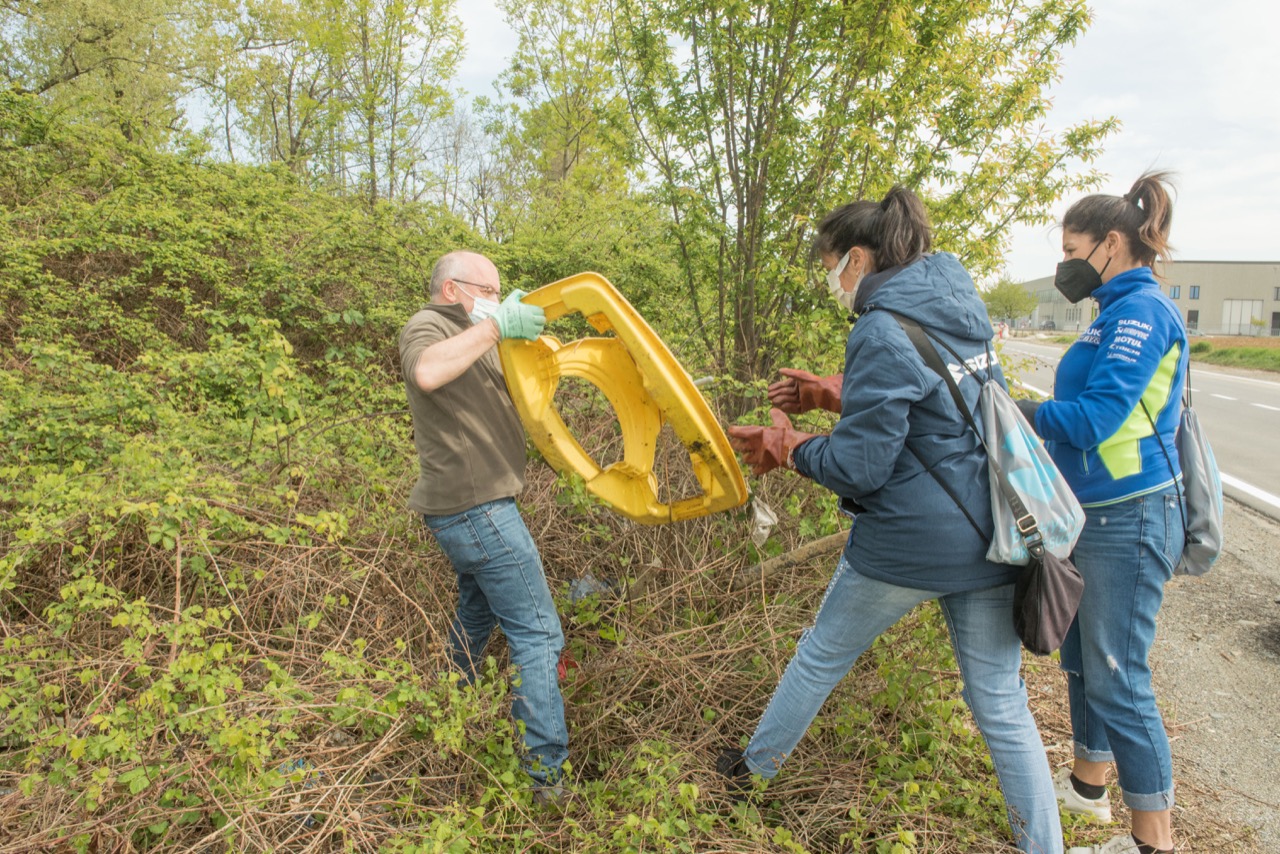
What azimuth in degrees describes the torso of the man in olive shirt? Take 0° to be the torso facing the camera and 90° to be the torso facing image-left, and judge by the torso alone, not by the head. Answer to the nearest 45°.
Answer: approximately 270°

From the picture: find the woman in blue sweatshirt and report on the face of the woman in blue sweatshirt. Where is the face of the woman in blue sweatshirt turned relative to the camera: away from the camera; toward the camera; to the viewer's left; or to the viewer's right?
to the viewer's left

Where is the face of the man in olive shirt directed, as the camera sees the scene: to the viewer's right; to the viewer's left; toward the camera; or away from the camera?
to the viewer's right

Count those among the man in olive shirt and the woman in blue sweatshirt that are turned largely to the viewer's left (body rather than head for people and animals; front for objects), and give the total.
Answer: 1

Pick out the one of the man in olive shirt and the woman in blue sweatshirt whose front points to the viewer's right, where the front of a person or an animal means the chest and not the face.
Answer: the man in olive shirt

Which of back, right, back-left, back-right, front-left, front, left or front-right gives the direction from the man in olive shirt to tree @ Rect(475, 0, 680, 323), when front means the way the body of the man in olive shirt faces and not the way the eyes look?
left

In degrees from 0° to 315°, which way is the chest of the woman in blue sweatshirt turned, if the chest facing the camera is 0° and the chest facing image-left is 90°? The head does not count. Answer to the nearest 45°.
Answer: approximately 90°

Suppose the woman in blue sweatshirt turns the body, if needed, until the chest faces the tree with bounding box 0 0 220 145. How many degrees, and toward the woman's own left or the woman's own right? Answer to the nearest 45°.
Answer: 0° — they already face it

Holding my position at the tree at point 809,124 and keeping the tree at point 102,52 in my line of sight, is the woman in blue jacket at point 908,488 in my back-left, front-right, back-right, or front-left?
back-left

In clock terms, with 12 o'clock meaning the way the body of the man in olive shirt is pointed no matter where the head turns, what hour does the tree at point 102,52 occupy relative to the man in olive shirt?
The tree is roughly at 8 o'clock from the man in olive shirt.

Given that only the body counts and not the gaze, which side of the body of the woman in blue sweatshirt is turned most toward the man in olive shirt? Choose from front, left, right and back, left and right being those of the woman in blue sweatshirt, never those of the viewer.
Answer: front

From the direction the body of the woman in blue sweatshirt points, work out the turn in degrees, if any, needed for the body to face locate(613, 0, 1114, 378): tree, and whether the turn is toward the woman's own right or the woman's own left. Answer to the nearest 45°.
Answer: approximately 45° to the woman's own right
